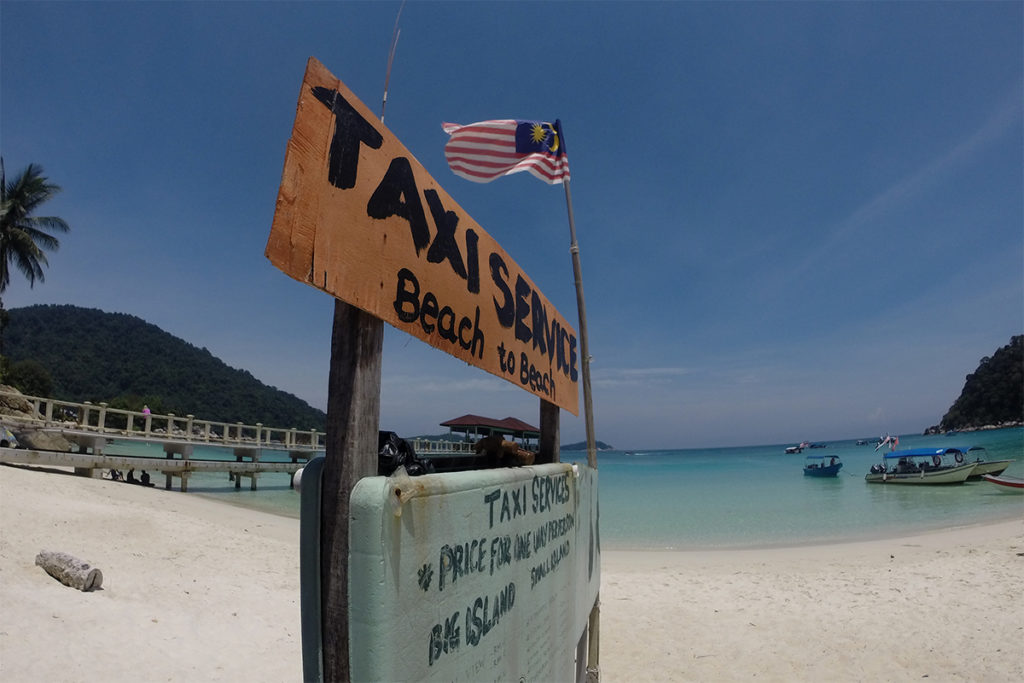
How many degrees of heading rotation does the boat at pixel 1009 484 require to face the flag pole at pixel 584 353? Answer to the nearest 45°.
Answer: approximately 90° to its left

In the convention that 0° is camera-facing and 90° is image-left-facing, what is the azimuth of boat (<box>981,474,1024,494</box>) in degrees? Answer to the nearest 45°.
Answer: approximately 90°

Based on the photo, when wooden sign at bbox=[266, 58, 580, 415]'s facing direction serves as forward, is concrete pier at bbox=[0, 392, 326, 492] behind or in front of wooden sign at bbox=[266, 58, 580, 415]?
behind

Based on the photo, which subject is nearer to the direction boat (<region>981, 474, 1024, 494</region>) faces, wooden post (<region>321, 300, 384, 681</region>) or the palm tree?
the palm tree

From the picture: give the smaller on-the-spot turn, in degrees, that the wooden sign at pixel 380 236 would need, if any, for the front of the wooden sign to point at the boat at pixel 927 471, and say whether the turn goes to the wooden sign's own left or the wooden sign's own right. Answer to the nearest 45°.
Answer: approximately 90° to the wooden sign's own left

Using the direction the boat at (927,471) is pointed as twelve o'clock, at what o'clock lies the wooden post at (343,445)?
The wooden post is roughly at 3 o'clock from the boat.

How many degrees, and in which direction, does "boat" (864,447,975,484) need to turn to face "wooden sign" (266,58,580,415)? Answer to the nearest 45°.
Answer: approximately 90° to its right
